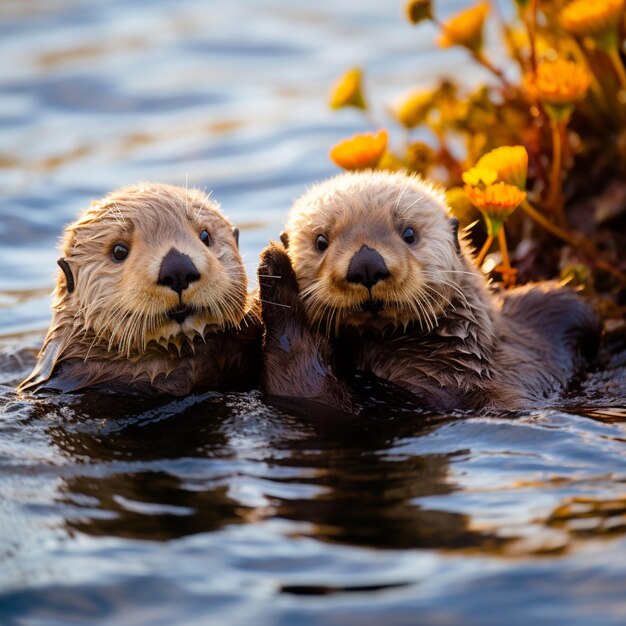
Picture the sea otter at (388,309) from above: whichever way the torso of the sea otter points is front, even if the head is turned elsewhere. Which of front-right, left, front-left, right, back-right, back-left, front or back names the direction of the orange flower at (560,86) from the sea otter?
back

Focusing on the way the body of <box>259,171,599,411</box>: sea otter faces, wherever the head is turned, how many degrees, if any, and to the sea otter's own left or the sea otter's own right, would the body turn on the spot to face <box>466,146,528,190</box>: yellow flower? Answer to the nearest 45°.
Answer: approximately 180°

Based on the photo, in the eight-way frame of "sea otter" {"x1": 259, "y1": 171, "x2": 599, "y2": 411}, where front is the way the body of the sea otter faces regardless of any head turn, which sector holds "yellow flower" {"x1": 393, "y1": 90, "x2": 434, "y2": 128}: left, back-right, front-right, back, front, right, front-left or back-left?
back-right

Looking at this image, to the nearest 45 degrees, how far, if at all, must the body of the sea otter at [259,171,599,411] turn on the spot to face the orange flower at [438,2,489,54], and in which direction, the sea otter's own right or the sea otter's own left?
approximately 135° to the sea otter's own right

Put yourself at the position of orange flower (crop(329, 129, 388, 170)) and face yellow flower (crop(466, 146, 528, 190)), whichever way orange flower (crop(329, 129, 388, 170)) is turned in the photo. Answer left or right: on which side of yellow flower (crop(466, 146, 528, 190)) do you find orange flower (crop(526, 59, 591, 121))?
left

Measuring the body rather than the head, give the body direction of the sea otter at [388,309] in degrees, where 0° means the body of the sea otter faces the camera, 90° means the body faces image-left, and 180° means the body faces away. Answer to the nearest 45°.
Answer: approximately 45°

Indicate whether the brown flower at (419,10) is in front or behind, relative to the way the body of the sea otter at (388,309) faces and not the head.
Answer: behind
